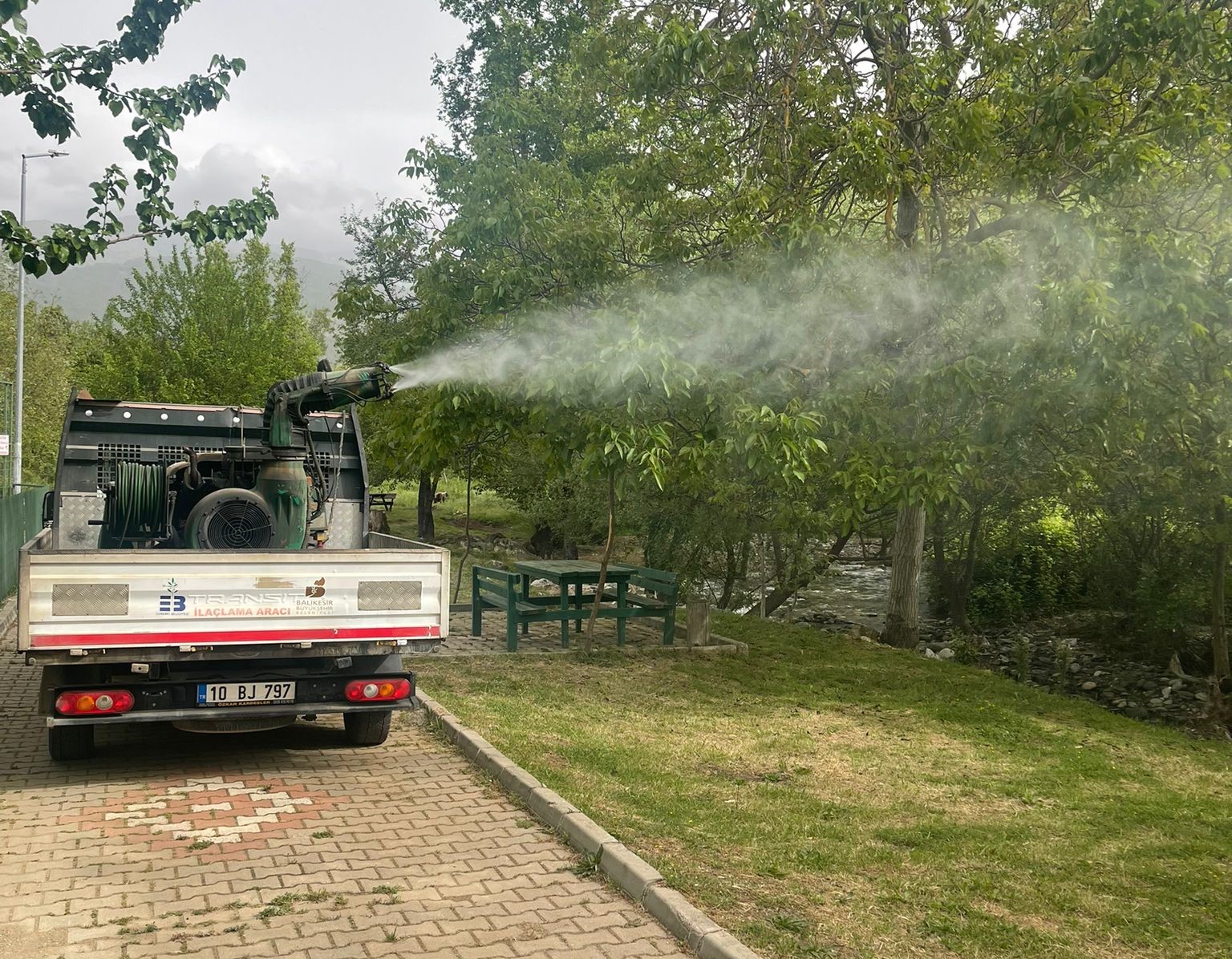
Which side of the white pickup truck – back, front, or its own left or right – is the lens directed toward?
back

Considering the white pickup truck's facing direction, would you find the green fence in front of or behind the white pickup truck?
in front

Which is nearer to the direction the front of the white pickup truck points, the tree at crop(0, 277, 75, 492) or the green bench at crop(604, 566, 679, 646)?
the tree

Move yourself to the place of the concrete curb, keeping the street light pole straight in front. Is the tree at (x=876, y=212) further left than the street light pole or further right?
right

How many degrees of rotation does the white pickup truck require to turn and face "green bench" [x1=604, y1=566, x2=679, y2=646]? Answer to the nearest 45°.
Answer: approximately 45° to its right

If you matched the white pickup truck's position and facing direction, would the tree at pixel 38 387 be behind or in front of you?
in front

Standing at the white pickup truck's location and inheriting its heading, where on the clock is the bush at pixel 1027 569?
The bush is roughly at 2 o'clock from the white pickup truck.

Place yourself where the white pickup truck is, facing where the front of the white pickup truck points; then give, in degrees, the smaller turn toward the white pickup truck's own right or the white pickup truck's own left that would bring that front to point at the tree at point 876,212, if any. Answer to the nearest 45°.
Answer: approximately 90° to the white pickup truck's own right

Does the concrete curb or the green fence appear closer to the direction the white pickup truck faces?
the green fence

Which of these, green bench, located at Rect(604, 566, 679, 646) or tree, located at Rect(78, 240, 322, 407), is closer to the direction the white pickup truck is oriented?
the tree

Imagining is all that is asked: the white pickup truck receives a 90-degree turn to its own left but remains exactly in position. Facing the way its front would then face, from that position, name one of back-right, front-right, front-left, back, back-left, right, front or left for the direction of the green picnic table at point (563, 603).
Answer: back-right

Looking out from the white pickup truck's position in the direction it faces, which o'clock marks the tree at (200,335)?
The tree is roughly at 12 o'clock from the white pickup truck.
